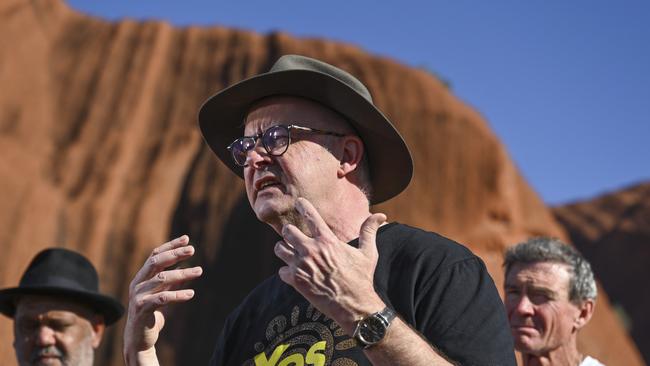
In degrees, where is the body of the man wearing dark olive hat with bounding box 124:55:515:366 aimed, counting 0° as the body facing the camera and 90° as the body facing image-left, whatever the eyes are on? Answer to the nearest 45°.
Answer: approximately 45°

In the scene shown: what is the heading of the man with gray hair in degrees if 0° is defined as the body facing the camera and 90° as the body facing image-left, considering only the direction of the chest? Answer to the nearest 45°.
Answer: approximately 45°

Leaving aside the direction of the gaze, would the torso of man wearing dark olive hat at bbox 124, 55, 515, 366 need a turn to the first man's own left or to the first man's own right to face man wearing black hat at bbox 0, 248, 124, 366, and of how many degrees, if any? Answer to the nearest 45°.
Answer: approximately 90° to the first man's own right

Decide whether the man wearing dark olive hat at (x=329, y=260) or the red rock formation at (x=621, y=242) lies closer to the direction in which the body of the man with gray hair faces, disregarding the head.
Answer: the man wearing dark olive hat
